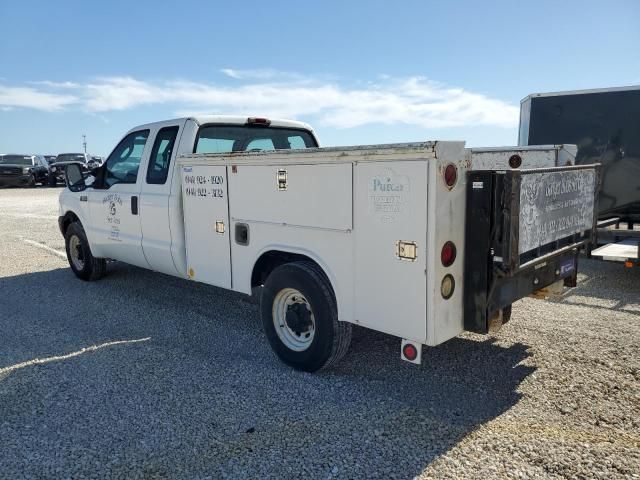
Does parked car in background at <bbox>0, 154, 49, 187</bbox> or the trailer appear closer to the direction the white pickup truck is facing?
the parked car in background

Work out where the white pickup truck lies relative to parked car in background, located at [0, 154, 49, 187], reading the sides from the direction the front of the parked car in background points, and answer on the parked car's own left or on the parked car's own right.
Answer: on the parked car's own left

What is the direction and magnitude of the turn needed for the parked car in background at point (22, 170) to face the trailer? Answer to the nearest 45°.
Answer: approximately 45° to its left

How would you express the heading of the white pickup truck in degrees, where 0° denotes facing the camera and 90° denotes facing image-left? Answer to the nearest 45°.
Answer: approximately 135°

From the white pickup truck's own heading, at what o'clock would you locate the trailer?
The trailer is roughly at 3 o'clock from the white pickup truck.

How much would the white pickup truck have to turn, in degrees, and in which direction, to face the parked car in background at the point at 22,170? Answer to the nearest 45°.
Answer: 0° — it already faces it
